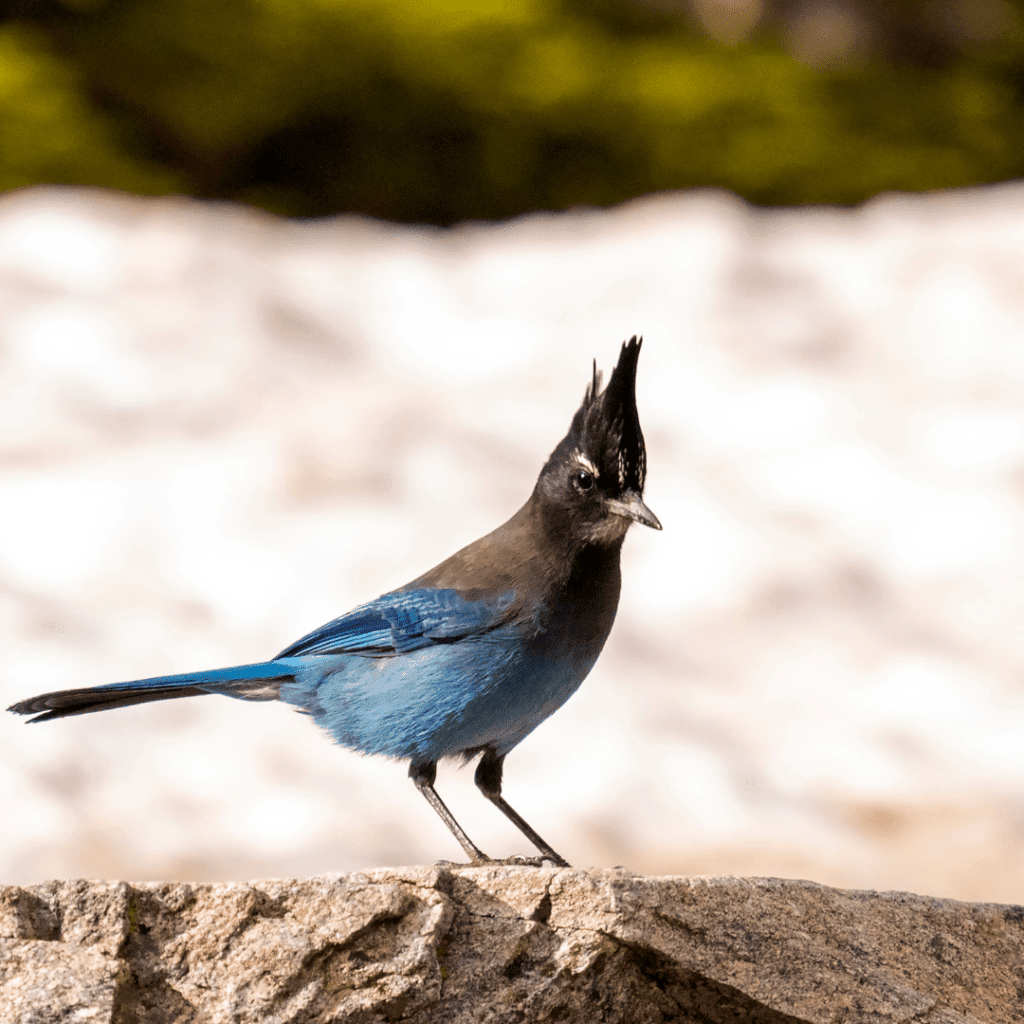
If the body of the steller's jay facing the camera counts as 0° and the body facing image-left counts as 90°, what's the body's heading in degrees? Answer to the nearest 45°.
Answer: approximately 270°
